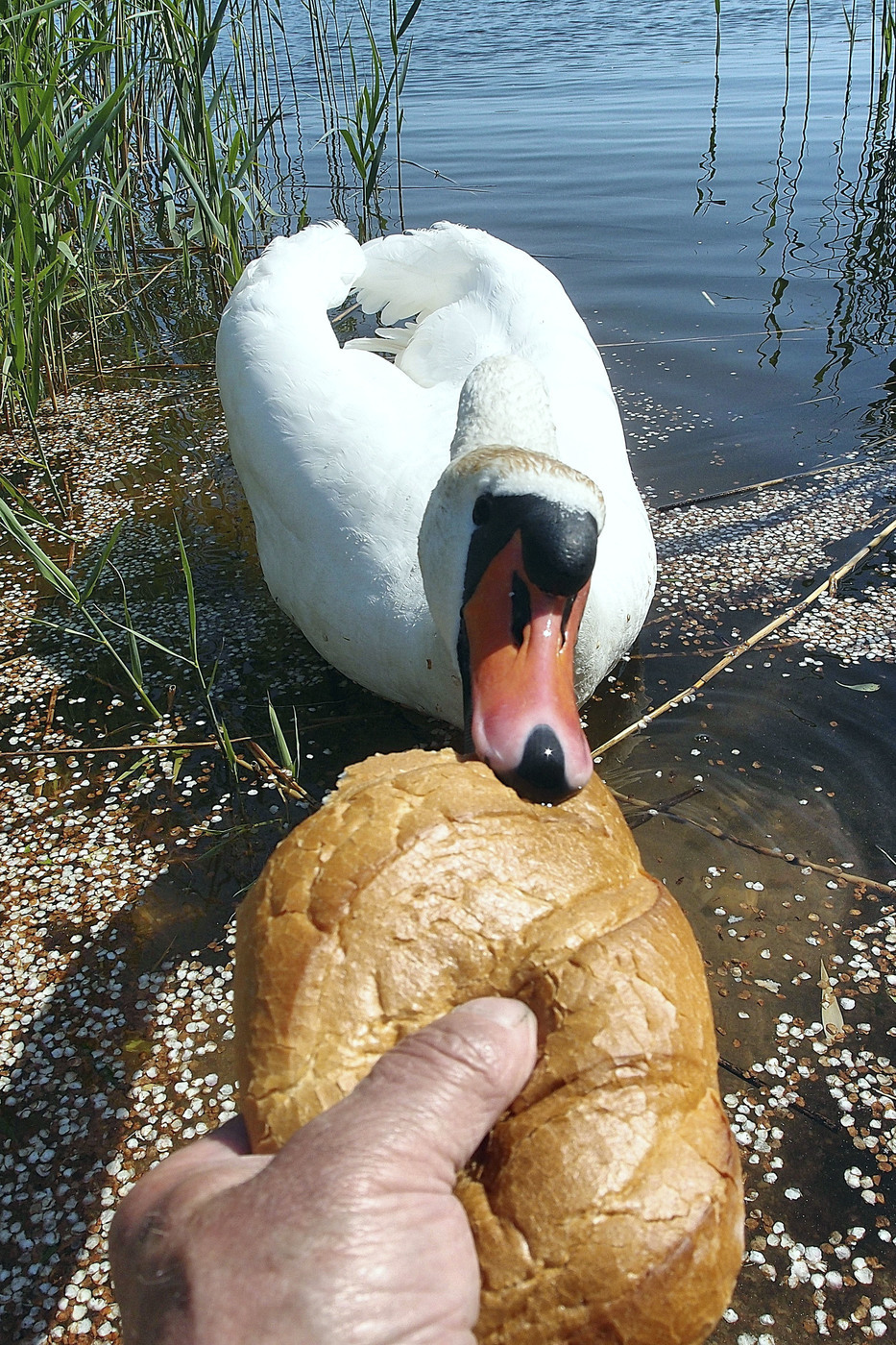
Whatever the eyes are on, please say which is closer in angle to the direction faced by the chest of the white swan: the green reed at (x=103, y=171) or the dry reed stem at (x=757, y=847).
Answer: the dry reed stem

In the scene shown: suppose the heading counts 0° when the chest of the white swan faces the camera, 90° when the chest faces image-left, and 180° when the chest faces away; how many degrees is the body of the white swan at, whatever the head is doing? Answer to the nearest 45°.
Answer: approximately 0°

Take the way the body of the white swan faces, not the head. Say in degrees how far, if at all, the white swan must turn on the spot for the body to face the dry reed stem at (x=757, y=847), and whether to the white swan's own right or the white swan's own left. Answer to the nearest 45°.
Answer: approximately 45° to the white swan's own left

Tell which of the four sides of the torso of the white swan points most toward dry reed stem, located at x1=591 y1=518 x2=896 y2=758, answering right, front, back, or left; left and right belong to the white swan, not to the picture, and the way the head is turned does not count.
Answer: left
